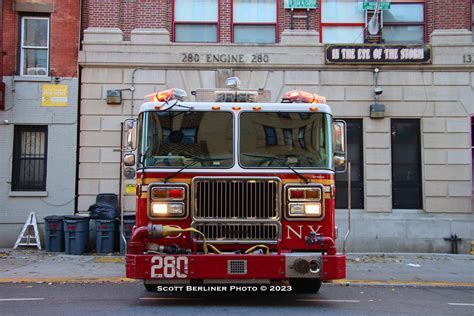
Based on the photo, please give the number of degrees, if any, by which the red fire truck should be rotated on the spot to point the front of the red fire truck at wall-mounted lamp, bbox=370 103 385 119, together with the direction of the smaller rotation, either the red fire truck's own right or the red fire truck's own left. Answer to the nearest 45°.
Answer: approximately 135° to the red fire truck's own left

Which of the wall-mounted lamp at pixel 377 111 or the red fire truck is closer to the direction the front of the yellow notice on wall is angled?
the red fire truck

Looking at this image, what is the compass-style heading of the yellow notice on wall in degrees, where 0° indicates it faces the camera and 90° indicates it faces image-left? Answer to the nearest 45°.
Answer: approximately 0°

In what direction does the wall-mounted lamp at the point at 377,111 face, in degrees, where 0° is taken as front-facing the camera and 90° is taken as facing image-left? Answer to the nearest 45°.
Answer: approximately 0°

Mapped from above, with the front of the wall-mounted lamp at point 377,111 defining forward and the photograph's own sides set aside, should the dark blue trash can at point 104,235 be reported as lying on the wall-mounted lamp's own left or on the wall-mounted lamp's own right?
on the wall-mounted lamp's own right

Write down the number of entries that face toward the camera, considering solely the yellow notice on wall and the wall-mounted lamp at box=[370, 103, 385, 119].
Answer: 2

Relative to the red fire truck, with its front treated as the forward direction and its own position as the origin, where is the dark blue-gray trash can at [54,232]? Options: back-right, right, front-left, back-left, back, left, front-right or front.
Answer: back-right
